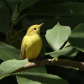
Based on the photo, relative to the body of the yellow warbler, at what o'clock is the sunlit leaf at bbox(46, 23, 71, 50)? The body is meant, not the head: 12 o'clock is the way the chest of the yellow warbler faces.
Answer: The sunlit leaf is roughly at 10 o'clock from the yellow warbler.

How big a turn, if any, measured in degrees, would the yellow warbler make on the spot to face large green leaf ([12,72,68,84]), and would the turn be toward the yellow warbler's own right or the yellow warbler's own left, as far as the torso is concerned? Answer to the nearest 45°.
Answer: approximately 45° to the yellow warbler's own right

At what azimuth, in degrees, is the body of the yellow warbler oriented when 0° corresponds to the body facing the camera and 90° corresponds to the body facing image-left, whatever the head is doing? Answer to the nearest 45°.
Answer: approximately 315°
